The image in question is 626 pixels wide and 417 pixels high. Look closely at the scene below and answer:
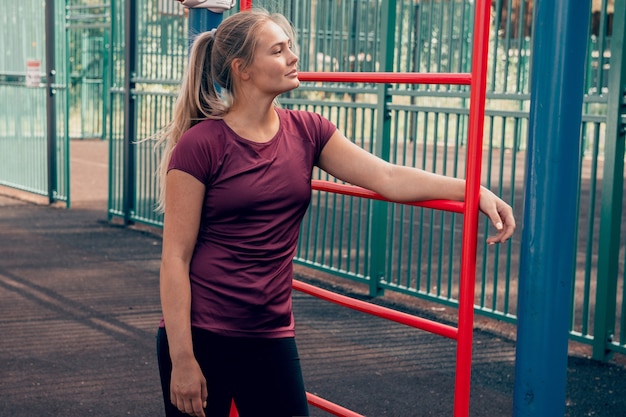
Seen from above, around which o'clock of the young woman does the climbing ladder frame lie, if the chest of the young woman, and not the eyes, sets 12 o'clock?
The climbing ladder frame is roughly at 10 o'clock from the young woman.

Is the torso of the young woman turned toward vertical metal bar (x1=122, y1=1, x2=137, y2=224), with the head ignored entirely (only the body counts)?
no

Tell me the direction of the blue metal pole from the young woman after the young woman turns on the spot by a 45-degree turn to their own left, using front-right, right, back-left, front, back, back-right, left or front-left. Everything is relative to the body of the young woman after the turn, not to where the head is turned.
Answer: front

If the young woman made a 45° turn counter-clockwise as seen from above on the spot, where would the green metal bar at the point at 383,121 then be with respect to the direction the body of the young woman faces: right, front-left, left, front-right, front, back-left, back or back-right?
left

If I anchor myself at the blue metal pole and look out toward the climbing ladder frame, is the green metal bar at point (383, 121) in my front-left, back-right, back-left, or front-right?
front-right

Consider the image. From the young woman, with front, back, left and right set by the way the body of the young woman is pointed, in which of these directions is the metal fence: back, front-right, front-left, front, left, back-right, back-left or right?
back-left

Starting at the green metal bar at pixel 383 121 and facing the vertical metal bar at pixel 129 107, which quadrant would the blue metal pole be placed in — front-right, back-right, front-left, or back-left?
back-left

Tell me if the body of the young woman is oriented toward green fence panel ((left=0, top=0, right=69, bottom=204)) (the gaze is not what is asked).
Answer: no
